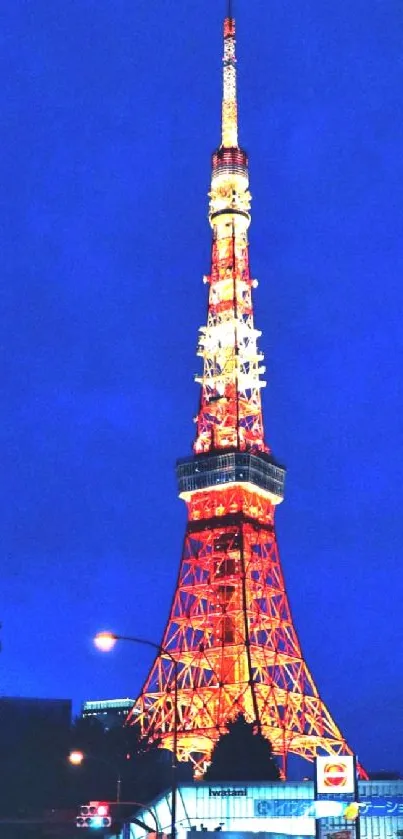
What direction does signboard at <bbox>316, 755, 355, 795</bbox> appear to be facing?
toward the camera
